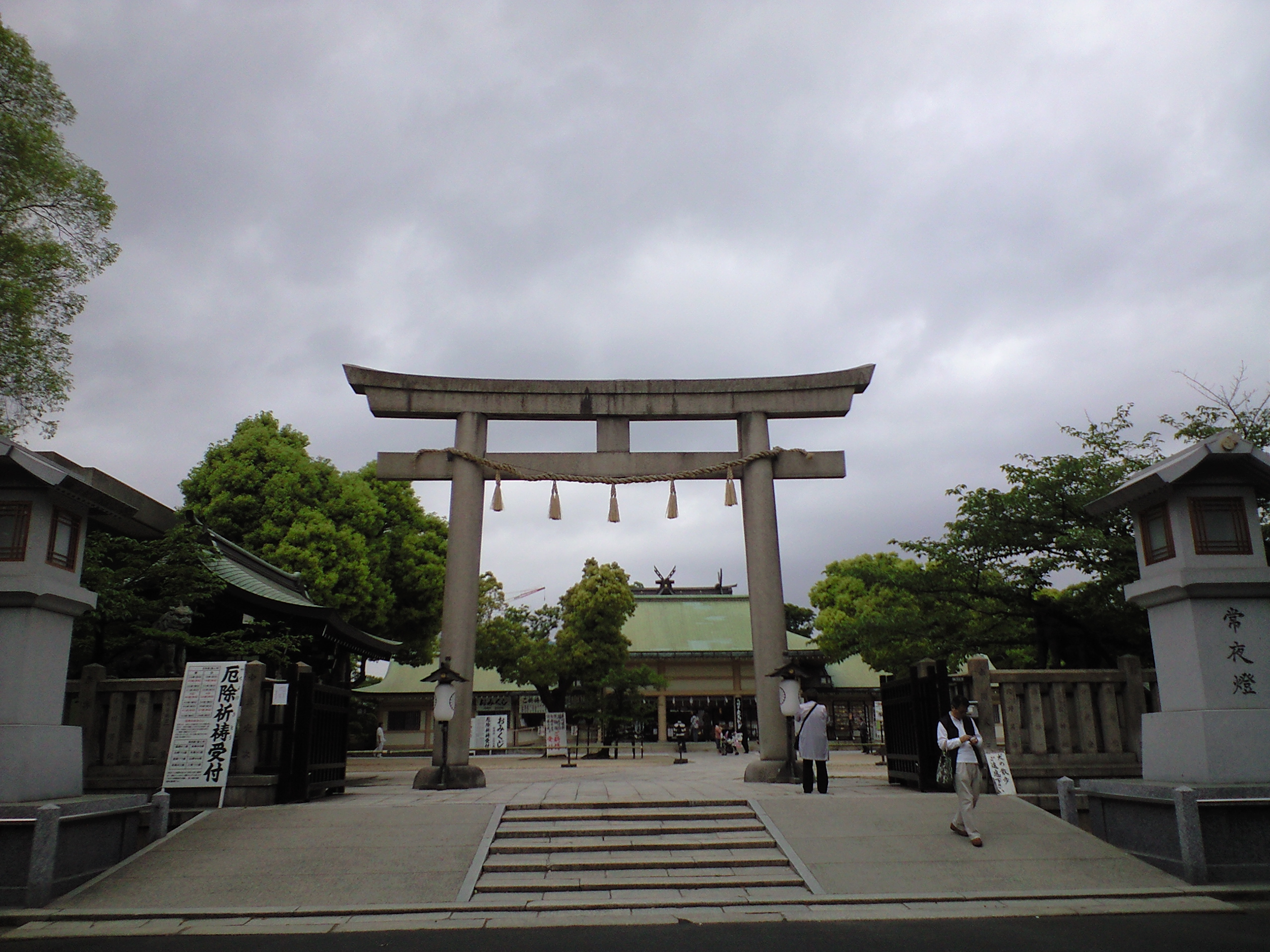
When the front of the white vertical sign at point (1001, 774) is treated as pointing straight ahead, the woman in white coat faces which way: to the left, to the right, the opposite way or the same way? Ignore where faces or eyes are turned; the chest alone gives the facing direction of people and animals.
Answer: the opposite way

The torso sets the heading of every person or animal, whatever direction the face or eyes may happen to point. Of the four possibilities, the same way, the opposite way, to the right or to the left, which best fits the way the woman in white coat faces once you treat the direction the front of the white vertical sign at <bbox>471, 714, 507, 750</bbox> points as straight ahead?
the opposite way

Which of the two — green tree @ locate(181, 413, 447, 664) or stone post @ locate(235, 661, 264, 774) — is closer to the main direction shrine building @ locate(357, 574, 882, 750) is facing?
the stone post

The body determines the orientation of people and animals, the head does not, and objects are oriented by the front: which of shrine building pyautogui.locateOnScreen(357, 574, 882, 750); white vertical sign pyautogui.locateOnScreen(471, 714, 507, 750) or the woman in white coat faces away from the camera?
the woman in white coat

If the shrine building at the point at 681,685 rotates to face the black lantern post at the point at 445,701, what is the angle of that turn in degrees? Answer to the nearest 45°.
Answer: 0° — it already faces it

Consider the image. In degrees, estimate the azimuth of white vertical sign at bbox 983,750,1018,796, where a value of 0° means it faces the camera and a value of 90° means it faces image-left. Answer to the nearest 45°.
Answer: approximately 0°

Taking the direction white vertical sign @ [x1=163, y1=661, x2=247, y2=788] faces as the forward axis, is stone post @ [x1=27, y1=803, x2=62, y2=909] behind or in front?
in front

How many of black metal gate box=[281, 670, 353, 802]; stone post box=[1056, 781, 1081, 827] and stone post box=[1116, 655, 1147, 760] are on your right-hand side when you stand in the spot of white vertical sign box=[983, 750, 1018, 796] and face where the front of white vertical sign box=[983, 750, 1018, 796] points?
1

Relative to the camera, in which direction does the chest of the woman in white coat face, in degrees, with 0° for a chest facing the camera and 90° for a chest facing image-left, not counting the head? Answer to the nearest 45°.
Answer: approximately 180°

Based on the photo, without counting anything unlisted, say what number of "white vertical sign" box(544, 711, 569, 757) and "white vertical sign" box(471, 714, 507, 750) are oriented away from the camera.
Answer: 0

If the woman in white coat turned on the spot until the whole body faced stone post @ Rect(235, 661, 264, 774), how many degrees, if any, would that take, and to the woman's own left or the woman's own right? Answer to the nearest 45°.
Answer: approximately 90° to the woman's own left

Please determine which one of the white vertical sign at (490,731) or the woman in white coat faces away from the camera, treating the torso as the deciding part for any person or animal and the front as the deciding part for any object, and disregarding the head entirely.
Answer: the woman in white coat
